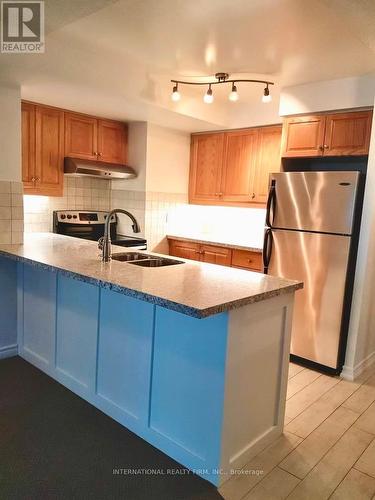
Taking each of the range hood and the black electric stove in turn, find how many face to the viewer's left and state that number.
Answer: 0

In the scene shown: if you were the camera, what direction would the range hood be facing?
facing the viewer and to the right of the viewer

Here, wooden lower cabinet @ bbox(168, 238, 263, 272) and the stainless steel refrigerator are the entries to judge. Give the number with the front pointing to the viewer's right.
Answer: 0

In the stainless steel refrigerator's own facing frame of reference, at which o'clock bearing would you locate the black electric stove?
The black electric stove is roughly at 2 o'clock from the stainless steel refrigerator.

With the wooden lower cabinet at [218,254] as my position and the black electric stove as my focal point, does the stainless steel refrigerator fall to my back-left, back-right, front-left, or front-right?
back-left

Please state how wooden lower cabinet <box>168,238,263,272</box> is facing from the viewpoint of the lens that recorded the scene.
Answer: facing the viewer and to the left of the viewer
